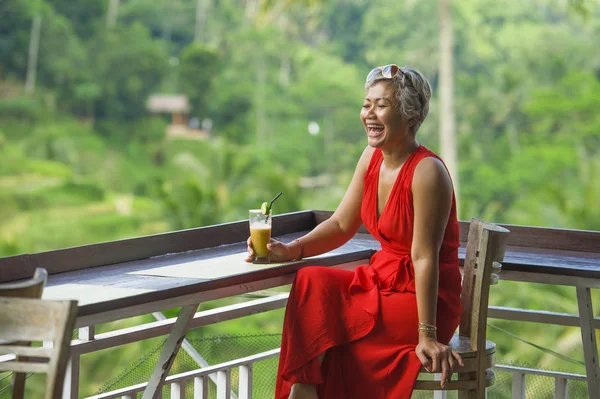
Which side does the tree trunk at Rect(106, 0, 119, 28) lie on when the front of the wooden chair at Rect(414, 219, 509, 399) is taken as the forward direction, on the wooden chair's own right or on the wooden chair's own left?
on the wooden chair's own right

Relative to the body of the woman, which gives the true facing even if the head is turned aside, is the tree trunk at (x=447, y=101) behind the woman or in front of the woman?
behind

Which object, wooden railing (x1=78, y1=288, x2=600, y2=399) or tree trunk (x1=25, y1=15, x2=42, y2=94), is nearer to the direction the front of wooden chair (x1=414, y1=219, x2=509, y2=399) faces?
the wooden railing

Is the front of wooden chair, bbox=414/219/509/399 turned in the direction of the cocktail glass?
yes

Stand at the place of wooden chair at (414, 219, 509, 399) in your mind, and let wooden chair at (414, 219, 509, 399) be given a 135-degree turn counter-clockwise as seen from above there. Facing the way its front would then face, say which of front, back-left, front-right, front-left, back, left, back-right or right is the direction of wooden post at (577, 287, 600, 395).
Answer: left

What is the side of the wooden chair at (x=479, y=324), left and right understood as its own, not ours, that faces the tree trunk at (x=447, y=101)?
right

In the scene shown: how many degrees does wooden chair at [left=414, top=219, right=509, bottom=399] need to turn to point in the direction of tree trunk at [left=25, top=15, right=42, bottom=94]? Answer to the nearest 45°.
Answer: approximately 45° to its right

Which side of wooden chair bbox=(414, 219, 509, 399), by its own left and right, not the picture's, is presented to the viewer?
left

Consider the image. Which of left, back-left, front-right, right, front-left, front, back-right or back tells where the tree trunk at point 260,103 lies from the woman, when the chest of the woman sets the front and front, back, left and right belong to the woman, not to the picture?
back-right

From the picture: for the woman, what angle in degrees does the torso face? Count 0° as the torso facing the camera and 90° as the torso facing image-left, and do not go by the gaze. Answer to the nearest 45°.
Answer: approximately 45°
